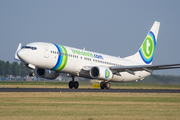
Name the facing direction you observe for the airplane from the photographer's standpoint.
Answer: facing the viewer and to the left of the viewer
